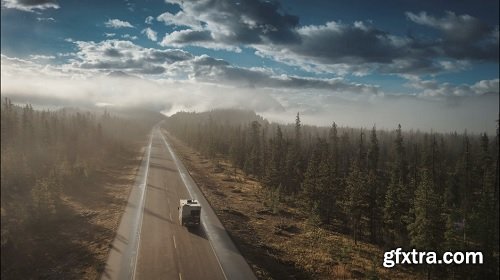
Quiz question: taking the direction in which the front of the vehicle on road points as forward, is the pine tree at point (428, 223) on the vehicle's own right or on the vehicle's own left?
on the vehicle's own right

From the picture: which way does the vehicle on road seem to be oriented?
away from the camera
